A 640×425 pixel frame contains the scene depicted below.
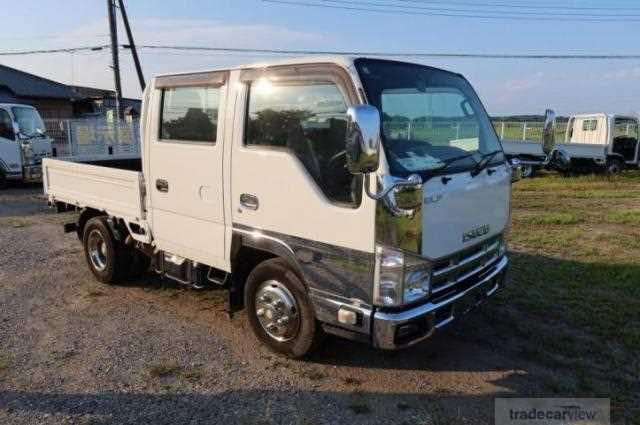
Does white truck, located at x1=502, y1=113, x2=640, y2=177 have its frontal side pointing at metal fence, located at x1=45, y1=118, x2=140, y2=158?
no

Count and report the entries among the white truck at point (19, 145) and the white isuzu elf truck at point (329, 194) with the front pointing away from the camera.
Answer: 0

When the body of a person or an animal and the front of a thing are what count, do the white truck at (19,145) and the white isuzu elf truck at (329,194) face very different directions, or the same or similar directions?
same or similar directions

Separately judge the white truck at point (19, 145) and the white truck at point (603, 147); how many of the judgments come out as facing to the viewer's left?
0

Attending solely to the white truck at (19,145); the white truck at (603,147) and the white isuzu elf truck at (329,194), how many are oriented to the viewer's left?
0

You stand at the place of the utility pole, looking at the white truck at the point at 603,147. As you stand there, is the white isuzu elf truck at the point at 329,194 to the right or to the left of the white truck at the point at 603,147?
right

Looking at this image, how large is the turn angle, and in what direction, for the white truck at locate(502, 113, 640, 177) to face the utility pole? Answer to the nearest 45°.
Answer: approximately 135° to its left

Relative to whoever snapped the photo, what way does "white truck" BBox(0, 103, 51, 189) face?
facing the viewer and to the right of the viewer

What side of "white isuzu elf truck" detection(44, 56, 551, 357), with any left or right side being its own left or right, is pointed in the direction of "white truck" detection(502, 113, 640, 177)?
left

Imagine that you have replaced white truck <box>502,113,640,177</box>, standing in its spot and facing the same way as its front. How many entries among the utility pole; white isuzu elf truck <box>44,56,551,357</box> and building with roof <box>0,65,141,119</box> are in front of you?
0

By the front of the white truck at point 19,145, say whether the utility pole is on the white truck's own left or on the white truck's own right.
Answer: on the white truck's own left

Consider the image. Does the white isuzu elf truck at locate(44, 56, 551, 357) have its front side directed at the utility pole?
no

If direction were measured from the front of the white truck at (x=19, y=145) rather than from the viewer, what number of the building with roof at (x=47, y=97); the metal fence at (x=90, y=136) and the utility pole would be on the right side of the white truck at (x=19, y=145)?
0

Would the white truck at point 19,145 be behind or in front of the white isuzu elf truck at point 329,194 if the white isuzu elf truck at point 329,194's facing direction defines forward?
behind

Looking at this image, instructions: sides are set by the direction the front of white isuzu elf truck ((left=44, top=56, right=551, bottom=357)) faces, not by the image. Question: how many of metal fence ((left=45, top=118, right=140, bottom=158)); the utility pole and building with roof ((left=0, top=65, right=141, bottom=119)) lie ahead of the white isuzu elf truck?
0

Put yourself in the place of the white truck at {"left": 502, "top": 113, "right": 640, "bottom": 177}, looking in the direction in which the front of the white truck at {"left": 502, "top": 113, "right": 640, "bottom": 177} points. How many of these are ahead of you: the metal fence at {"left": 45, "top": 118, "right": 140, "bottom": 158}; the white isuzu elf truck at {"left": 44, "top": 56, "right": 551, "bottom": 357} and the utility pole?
0

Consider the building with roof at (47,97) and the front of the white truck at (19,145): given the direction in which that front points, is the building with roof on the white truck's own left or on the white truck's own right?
on the white truck's own left

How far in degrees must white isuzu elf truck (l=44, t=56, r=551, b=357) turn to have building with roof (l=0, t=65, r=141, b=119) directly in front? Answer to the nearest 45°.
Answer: approximately 180°

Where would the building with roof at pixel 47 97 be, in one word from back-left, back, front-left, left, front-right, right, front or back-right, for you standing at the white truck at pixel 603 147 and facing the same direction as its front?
back-left

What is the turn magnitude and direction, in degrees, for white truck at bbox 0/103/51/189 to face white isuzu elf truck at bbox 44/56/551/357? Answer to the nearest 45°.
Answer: approximately 45° to its right
